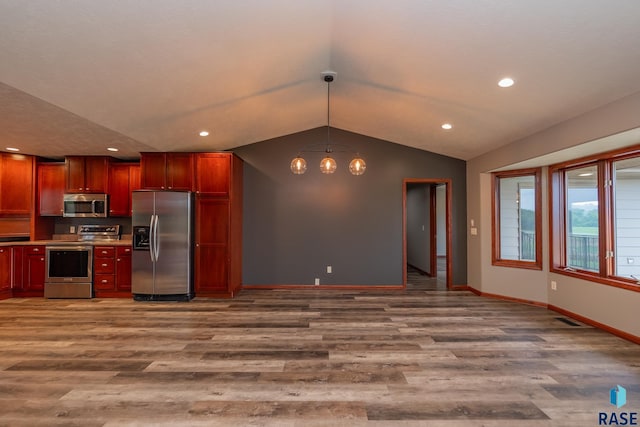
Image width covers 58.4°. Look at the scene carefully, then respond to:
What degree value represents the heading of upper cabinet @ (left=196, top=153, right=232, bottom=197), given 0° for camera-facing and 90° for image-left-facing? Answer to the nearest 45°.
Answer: approximately 0°

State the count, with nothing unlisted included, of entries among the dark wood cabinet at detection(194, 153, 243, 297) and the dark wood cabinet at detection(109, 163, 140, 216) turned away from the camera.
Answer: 0

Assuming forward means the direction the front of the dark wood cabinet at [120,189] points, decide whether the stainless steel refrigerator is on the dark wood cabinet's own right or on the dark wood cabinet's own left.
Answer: on the dark wood cabinet's own left

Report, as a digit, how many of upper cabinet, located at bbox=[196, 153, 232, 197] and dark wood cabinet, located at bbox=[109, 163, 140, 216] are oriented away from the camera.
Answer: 0

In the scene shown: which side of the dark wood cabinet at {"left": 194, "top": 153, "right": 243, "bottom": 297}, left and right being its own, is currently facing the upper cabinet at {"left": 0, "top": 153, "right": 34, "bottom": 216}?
right

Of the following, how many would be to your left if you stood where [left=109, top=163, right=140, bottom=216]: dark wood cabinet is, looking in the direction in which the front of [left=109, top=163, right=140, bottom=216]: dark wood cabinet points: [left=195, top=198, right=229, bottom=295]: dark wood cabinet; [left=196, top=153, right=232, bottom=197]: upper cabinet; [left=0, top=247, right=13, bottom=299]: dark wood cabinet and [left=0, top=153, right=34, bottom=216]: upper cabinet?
2

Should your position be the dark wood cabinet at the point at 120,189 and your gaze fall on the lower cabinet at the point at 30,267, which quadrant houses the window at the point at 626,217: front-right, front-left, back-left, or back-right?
back-left
